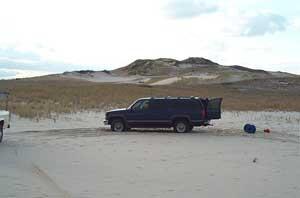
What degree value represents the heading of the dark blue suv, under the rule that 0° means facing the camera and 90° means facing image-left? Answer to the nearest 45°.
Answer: approximately 90°
